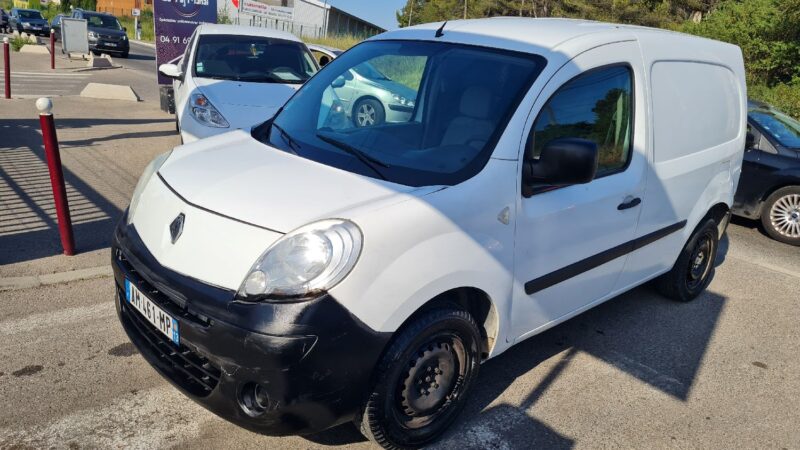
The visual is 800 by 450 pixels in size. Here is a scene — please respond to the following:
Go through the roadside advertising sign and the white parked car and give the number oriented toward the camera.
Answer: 2

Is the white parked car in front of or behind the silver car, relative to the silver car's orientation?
behind

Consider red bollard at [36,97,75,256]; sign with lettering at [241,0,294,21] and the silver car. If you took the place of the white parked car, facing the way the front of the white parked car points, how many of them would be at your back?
2

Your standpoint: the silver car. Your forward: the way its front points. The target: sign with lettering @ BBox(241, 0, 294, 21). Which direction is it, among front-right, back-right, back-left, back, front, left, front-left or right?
back-left

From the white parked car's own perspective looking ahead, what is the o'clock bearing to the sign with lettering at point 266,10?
The sign with lettering is roughly at 6 o'clock from the white parked car.

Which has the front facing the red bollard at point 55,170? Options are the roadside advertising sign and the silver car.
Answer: the roadside advertising sign

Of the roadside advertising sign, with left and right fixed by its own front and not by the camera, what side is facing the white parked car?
front

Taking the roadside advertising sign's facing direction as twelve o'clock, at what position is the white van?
The white van is roughly at 12 o'clock from the roadside advertising sign.

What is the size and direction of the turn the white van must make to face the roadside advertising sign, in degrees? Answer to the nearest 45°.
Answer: approximately 90° to its right

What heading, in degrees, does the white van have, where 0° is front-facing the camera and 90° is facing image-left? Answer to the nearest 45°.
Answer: approximately 45°

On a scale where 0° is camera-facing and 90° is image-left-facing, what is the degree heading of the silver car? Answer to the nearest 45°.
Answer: approximately 315°

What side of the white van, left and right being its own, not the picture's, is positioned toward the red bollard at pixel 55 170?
right

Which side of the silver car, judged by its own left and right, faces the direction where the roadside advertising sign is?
back

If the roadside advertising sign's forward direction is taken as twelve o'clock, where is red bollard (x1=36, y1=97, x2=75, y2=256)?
The red bollard is roughly at 12 o'clock from the roadside advertising sign.

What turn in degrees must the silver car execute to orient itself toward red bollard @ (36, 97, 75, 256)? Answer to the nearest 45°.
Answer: approximately 135° to its right
